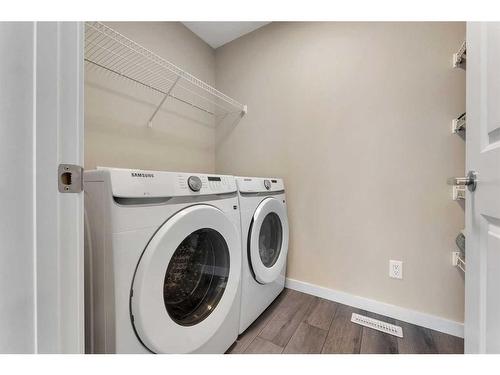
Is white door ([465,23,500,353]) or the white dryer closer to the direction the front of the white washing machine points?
the white door

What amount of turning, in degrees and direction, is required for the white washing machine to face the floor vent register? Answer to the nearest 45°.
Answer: approximately 45° to its left

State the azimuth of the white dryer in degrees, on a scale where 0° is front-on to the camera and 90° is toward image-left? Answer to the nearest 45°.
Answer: approximately 315°

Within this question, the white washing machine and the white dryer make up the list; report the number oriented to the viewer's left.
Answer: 0

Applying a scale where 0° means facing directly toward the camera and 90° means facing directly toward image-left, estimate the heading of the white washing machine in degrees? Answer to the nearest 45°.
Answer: approximately 315°

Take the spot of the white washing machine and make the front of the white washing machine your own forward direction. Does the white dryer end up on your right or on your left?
on your left

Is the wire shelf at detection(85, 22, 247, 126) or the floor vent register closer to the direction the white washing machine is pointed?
the floor vent register

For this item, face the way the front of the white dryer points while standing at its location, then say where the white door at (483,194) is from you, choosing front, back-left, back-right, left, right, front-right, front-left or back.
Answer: front
